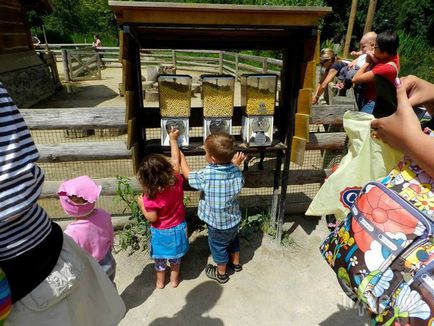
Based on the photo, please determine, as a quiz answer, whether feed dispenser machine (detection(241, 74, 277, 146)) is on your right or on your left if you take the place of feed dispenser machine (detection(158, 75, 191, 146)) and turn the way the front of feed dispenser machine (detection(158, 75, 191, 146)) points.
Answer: on your left

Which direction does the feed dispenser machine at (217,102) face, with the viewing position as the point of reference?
facing the viewer

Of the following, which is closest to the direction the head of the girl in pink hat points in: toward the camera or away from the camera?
away from the camera

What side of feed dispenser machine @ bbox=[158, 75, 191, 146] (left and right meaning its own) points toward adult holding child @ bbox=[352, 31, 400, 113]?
left

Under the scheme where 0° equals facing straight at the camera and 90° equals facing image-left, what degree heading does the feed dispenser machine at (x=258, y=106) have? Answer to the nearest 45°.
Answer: approximately 0°

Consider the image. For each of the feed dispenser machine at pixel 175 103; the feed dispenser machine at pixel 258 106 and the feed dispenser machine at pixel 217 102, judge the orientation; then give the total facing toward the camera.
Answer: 3

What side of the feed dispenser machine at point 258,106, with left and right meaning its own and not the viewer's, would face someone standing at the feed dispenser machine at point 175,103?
right

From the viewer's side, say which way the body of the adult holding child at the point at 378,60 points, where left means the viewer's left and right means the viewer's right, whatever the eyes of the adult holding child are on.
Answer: facing to the left of the viewer

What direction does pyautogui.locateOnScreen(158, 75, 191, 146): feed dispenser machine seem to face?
toward the camera

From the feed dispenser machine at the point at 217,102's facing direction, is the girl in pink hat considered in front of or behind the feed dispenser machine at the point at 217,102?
in front
